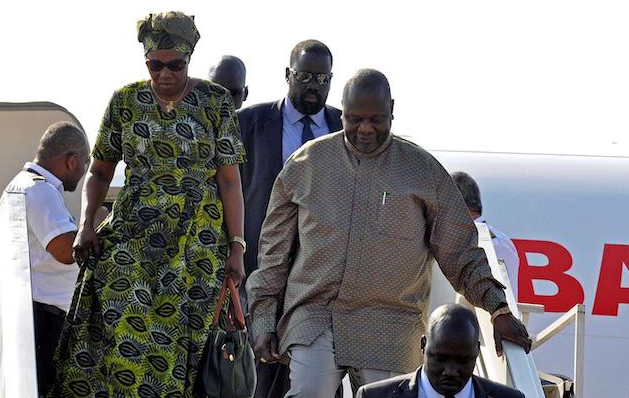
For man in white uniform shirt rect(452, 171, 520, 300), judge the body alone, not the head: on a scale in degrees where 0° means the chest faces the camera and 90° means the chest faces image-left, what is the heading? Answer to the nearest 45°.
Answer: approximately 90°

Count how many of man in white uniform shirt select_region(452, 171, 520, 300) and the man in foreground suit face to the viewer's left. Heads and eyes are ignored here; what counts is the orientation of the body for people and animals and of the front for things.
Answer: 1

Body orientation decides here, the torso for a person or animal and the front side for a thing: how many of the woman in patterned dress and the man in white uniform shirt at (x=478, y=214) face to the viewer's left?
1

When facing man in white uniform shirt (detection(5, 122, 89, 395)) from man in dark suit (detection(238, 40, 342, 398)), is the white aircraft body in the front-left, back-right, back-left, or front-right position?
back-right

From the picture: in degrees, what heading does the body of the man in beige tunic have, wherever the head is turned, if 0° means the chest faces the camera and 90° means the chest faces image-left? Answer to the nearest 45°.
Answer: approximately 0°

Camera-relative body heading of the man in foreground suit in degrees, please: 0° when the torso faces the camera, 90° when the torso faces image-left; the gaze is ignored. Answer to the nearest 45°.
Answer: approximately 0°

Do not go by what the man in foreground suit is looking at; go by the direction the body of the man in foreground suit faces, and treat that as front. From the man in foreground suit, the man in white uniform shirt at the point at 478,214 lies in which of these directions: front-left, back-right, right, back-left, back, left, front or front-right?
back

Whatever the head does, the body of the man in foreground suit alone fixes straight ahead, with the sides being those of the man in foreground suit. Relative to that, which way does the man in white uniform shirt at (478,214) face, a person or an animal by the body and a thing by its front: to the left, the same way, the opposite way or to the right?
to the right

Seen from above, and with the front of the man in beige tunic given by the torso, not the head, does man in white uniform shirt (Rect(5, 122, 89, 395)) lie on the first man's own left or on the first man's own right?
on the first man's own right
